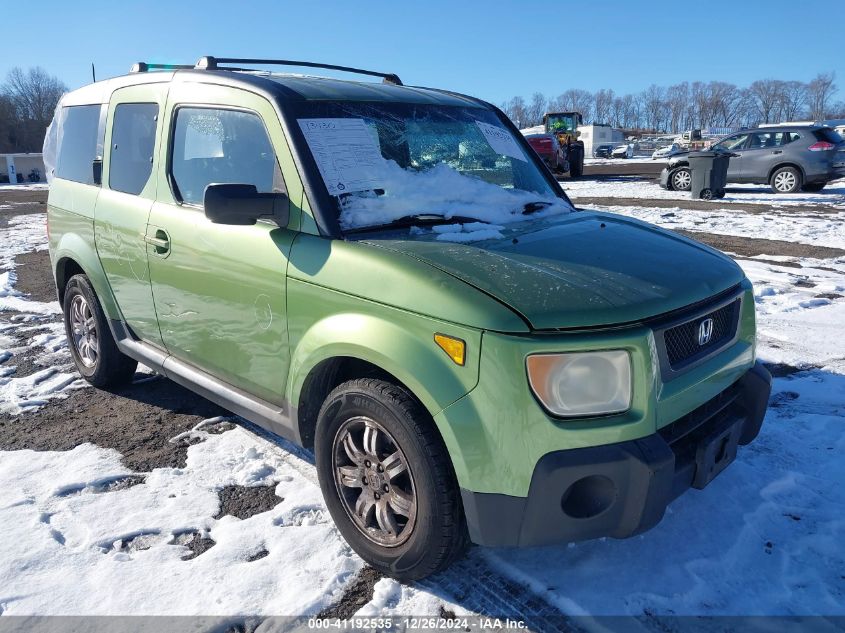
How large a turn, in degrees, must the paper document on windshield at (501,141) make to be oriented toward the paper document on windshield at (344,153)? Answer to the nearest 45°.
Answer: approximately 90° to its right

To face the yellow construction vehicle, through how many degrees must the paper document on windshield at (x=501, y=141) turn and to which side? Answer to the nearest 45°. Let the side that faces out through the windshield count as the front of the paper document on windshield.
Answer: approximately 135° to its left

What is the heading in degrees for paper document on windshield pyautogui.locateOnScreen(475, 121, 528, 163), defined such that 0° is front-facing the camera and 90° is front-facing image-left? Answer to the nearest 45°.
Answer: approximately 315°

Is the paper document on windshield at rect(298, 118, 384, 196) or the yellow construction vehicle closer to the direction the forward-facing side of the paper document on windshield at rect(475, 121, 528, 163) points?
the paper document on windshield

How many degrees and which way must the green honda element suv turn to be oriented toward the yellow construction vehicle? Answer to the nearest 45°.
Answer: approximately 135° to its left

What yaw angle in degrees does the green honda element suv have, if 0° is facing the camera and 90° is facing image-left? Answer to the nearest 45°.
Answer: approximately 315°
